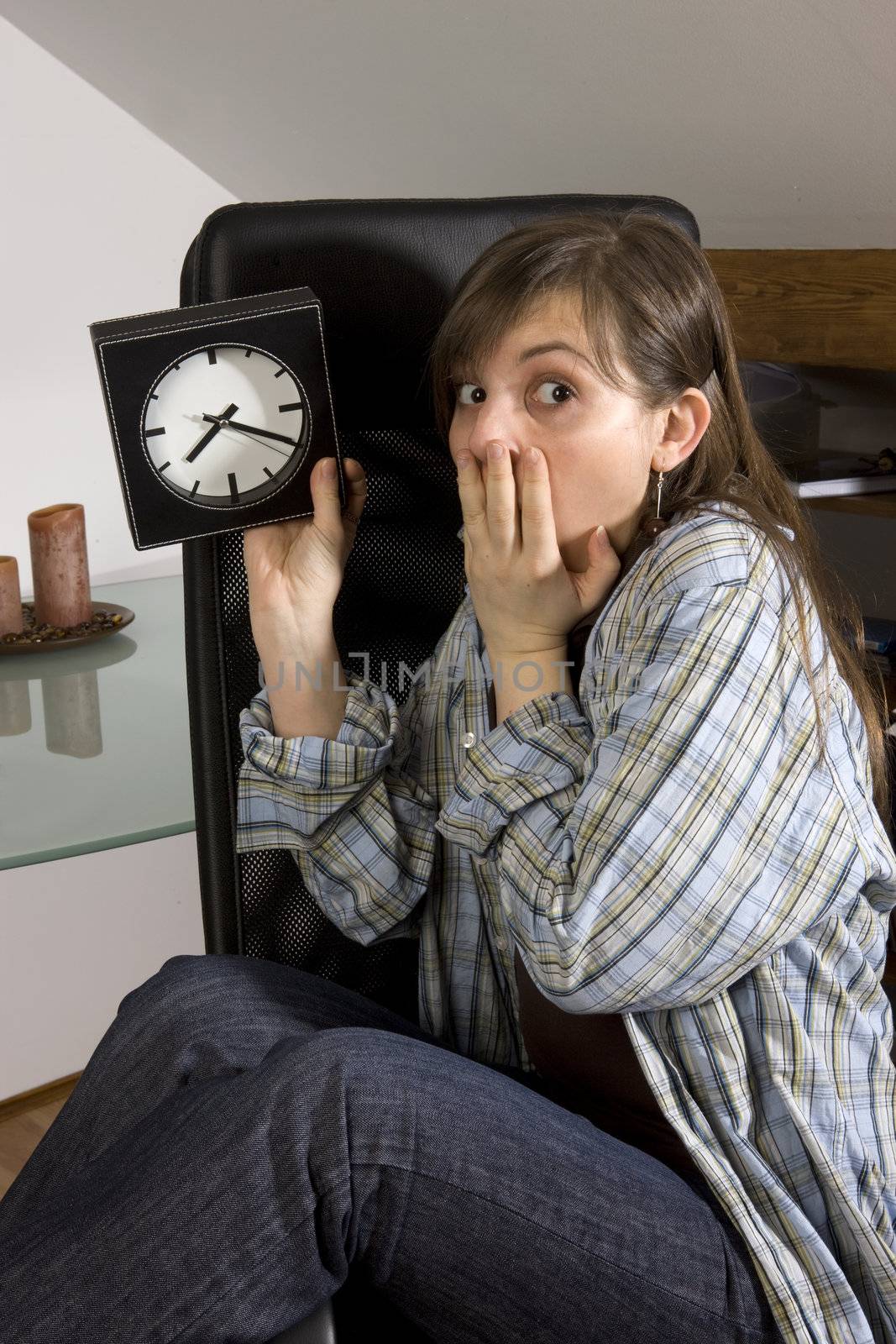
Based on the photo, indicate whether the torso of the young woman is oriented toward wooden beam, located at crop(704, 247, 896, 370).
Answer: no

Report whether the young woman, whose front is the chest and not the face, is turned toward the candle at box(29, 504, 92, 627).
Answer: no

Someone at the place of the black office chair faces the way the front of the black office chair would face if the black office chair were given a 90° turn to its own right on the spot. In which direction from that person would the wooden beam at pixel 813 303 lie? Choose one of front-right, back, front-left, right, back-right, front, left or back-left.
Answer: back-right

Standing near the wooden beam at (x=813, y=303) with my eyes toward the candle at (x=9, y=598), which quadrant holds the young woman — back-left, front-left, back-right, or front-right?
front-left

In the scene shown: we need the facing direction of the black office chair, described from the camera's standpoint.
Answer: facing the viewer

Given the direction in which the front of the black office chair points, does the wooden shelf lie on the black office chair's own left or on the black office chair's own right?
on the black office chair's own left

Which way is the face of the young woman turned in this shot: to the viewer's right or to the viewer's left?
to the viewer's left

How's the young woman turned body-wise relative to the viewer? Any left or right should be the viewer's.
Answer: facing the viewer and to the left of the viewer

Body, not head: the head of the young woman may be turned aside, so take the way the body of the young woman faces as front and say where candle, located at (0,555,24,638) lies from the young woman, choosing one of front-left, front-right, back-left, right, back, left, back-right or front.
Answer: right
